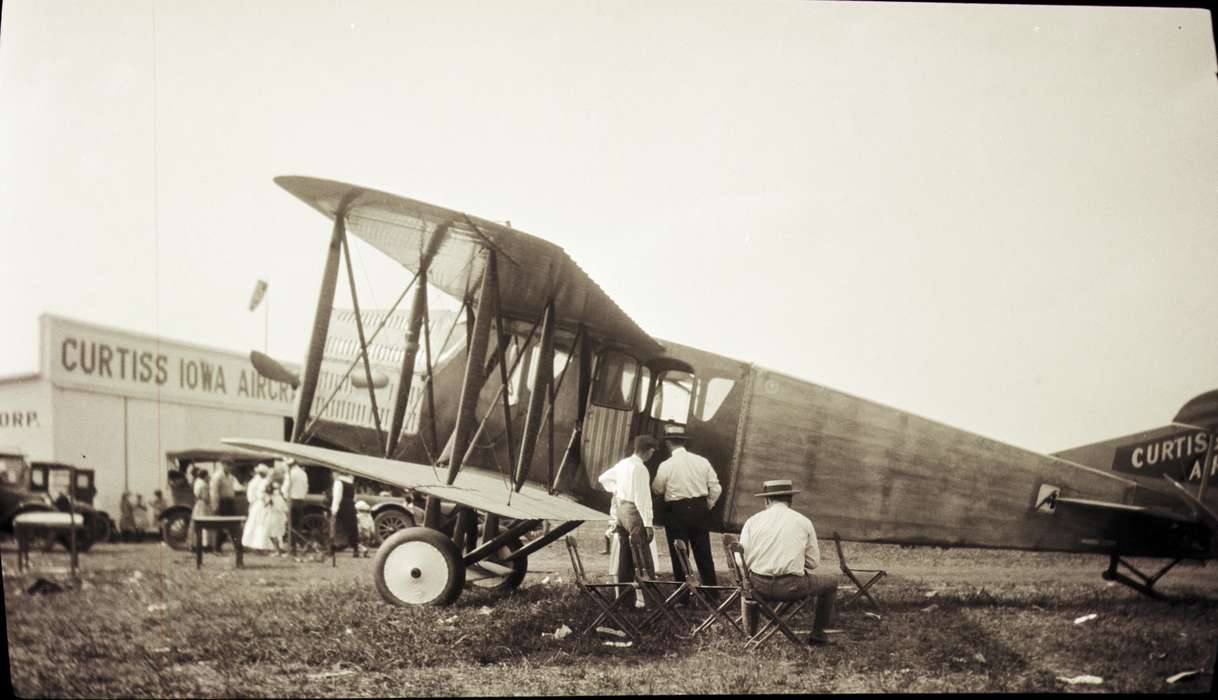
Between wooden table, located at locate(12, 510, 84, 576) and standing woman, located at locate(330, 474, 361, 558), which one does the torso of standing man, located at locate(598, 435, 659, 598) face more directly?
the standing woman

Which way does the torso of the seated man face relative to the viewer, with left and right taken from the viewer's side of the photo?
facing away from the viewer and to the right of the viewer

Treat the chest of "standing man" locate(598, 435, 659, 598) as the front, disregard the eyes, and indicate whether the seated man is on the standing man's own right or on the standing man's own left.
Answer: on the standing man's own right

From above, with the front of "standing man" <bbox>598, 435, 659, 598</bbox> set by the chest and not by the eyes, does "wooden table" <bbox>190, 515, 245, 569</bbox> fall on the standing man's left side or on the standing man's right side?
on the standing man's left side

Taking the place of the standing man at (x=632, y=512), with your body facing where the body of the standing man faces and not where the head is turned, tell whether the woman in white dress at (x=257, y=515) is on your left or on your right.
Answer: on your left

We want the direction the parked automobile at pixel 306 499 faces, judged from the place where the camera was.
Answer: facing to the right of the viewer

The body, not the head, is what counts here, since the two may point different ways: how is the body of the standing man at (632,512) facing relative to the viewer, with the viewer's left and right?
facing away from the viewer and to the right of the viewer
